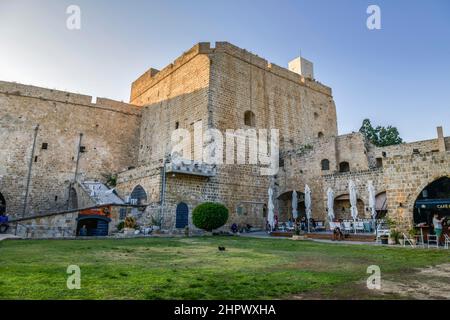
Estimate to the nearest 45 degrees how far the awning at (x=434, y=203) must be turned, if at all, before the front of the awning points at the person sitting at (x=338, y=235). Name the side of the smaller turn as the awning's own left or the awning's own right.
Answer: approximately 90° to the awning's own right

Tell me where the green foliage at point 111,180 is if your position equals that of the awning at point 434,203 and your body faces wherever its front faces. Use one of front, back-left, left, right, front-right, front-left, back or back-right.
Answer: right

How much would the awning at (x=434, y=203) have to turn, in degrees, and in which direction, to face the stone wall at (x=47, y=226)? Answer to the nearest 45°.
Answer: approximately 90° to its right

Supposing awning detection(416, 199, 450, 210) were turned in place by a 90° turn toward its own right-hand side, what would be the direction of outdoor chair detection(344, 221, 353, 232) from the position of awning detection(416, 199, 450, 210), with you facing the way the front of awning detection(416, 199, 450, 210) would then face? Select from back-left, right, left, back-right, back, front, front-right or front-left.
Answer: front-right

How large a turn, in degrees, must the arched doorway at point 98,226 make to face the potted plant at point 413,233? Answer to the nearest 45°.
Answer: approximately 45° to its left

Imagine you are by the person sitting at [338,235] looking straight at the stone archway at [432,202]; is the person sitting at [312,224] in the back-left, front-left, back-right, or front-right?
back-left

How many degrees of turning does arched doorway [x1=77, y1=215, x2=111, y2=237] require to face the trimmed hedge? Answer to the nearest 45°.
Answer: approximately 45° to its left

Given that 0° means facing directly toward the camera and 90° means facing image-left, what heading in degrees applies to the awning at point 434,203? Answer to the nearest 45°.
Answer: approximately 0°

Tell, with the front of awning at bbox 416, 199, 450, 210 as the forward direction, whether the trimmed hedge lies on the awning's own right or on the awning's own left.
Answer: on the awning's own right

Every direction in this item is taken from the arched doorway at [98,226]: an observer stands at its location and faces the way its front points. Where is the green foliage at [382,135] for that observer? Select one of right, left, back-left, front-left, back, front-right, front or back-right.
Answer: left

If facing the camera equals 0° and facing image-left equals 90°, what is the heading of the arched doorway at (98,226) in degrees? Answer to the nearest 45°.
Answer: approximately 0°

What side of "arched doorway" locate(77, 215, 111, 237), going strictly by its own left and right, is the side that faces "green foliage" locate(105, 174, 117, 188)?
back

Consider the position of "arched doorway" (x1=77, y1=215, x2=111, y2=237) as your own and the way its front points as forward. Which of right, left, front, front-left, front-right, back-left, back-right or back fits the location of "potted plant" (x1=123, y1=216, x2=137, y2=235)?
front-left

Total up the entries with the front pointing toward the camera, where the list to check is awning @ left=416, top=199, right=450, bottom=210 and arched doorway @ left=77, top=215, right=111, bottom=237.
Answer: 2

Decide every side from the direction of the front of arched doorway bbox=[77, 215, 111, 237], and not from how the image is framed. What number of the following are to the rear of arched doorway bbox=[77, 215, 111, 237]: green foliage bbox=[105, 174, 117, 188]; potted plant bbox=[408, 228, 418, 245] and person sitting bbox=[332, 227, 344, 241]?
1

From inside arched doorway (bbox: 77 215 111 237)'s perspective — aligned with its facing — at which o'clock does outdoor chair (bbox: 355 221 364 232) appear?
The outdoor chair is roughly at 10 o'clock from the arched doorway.
